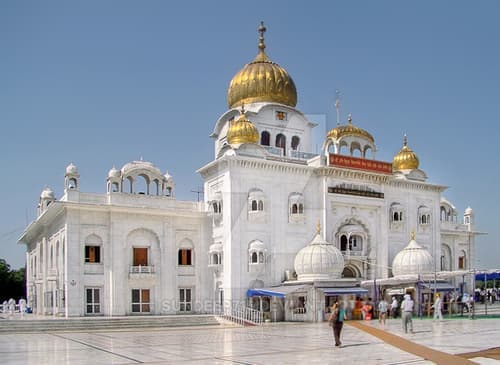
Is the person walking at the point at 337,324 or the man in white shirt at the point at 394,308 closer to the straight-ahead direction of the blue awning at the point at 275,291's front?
the person walking

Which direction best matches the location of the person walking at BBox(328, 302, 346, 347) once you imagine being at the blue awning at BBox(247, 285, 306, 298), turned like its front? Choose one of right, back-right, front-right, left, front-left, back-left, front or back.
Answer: front-left
